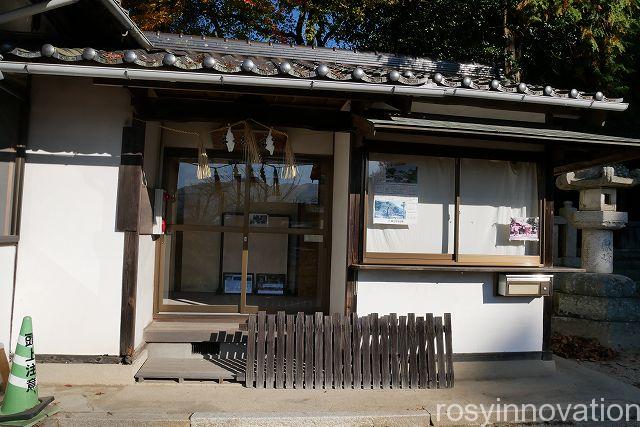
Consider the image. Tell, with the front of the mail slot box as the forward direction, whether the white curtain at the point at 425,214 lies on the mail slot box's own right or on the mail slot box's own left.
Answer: on the mail slot box's own right

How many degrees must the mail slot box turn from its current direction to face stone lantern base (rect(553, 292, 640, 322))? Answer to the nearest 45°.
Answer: approximately 135° to its left

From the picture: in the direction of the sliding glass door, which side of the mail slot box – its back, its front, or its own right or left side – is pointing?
right

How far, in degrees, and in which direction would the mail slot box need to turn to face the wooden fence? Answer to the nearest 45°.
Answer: approximately 45° to its right

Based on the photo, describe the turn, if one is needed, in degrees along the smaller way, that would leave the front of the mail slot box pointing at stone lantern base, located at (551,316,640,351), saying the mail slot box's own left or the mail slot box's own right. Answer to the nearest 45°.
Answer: approximately 135° to the mail slot box's own left

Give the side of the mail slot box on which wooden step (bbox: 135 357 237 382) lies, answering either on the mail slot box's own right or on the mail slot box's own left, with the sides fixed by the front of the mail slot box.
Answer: on the mail slot box's own right

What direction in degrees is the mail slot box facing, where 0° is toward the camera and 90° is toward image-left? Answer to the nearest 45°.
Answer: approximately 0°
